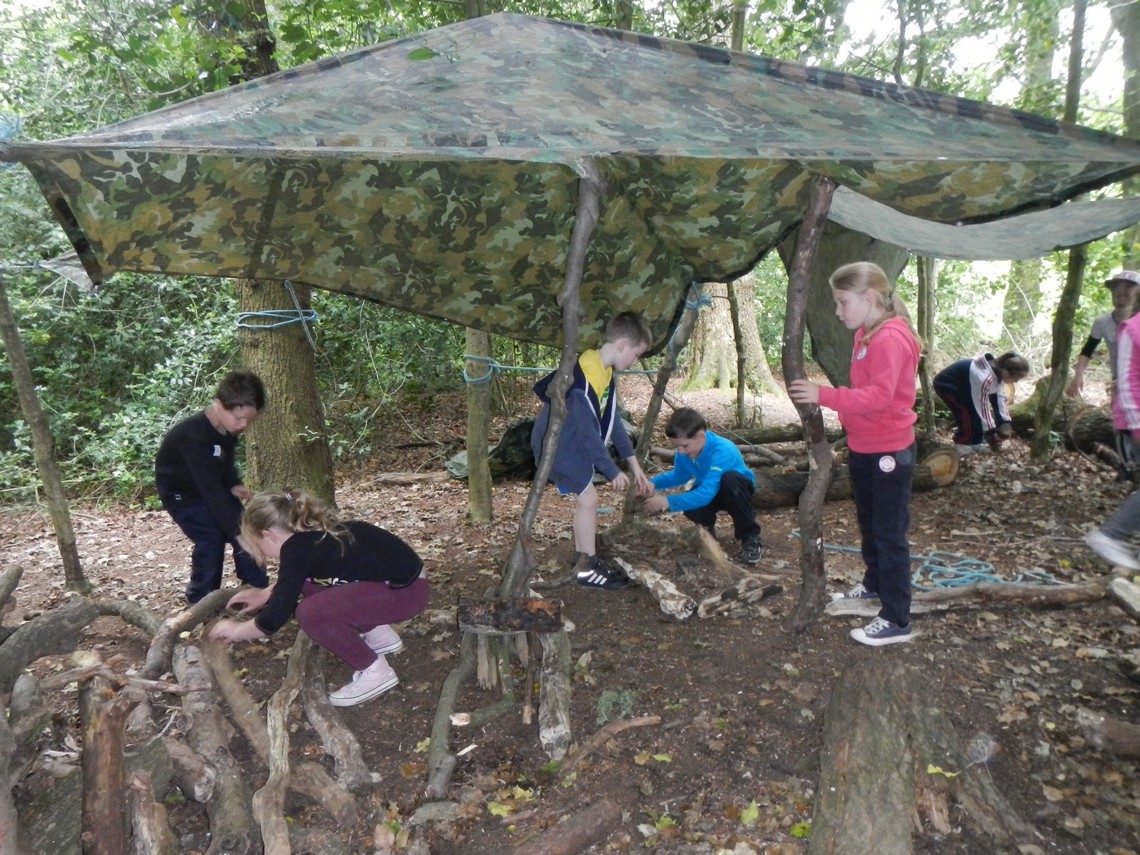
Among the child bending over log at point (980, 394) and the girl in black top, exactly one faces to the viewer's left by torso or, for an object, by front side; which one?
the girl in black top

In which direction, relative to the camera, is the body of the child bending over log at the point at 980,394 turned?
to the viewer's right

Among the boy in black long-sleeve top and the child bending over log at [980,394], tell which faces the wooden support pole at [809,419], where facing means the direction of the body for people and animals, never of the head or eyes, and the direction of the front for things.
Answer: the boy in black long-sleeve top

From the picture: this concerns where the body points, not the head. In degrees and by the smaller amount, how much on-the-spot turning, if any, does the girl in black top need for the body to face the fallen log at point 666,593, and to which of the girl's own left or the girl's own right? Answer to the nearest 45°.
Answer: approximately 180°

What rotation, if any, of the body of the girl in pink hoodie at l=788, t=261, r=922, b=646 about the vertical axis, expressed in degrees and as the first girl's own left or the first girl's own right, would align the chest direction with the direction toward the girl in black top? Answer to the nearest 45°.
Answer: approximately 45° to the first girl's own left

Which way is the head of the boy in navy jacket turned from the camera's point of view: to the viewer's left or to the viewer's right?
to the viewer's right

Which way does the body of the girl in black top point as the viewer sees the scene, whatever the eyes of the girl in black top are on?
to the viewer's left

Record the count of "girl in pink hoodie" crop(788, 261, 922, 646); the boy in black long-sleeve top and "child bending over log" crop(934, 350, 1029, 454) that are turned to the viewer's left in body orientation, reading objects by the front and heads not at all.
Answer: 1

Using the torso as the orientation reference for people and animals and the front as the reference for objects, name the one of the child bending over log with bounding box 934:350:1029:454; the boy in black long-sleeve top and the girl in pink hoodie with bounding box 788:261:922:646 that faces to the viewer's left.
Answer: the girl in pink hoodie

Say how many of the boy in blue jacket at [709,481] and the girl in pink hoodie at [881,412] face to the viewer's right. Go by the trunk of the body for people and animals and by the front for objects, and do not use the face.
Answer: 0

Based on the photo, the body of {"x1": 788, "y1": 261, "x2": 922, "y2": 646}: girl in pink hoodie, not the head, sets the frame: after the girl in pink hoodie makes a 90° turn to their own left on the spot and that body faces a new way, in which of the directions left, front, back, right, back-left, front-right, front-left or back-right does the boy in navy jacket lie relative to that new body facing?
right

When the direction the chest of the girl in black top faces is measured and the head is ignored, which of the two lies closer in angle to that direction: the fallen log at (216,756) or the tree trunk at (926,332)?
the fallen log

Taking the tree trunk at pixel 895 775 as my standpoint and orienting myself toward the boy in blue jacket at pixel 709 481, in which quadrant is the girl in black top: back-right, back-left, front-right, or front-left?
front-left

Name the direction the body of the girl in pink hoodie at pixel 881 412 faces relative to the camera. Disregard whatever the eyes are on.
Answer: to the viewer's left

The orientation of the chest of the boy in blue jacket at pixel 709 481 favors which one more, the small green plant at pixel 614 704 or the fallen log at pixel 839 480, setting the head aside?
the small green plant

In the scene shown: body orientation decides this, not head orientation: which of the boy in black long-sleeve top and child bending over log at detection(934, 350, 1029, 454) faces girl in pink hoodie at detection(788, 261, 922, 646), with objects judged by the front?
the boy in black long-sleeve top

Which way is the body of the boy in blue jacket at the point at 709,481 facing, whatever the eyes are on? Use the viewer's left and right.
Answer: facing the viewer and to the left of the viewer
